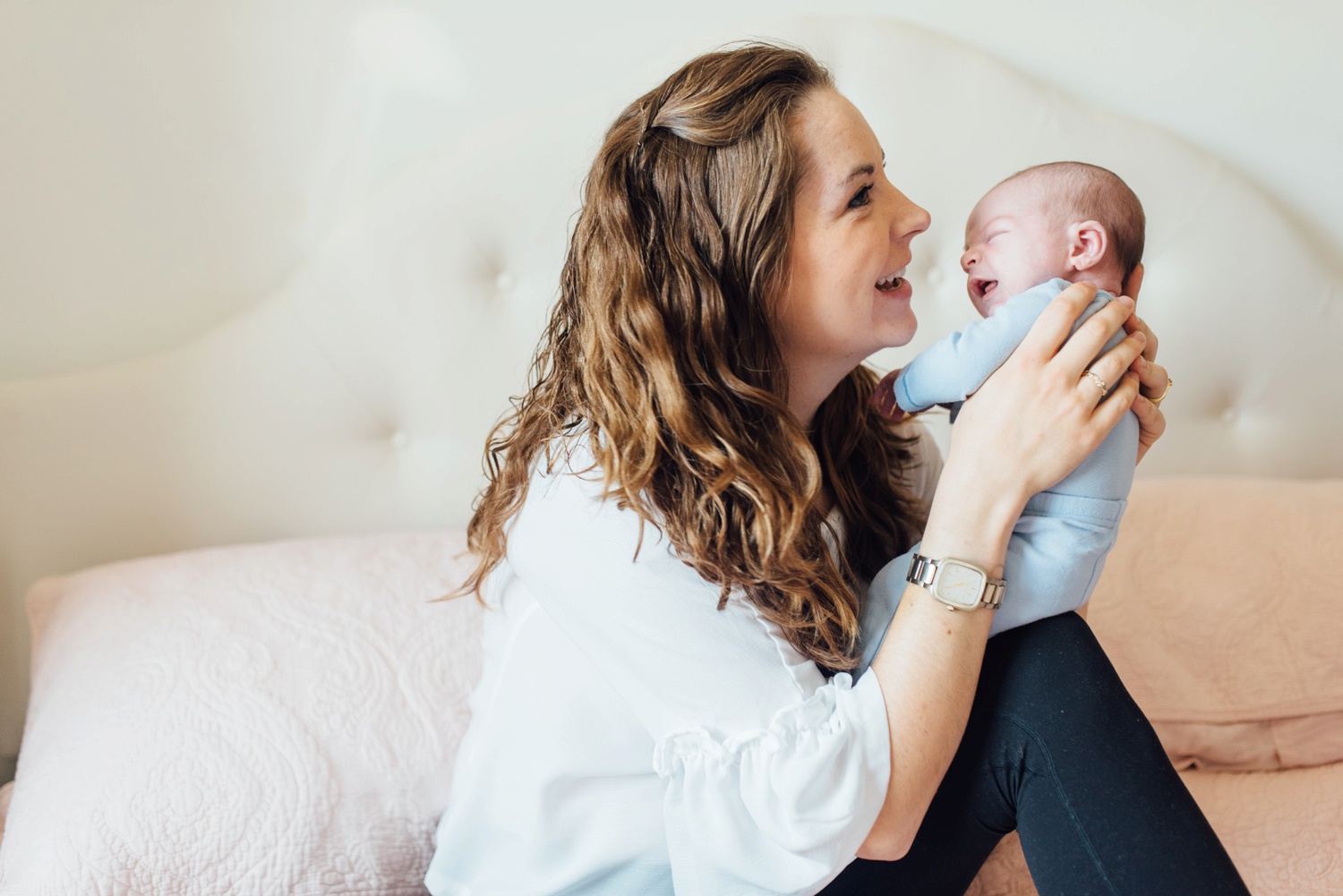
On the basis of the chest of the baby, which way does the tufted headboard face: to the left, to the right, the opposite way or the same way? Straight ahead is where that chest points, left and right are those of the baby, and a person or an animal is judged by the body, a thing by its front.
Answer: to the left

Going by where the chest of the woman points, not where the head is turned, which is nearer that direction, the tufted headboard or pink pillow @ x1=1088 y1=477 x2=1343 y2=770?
the pink pillow

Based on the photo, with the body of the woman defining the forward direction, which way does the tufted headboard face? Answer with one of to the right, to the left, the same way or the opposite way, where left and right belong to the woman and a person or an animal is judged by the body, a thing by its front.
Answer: to the right

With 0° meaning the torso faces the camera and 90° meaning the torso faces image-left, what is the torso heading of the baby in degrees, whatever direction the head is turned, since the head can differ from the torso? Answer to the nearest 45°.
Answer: approximately 90°

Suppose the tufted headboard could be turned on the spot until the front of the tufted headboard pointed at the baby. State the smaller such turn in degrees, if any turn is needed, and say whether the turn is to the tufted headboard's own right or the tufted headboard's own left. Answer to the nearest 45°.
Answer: approximately 45° to the tufted headboard's own left

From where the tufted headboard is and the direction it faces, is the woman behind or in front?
in front

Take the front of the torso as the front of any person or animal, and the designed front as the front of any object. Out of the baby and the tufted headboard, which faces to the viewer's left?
the baby

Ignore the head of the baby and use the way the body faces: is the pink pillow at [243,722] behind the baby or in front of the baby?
in front

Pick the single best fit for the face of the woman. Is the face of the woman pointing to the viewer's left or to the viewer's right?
to the viewer's right

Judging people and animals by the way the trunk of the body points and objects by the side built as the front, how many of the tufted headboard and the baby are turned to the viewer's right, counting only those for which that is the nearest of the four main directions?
0

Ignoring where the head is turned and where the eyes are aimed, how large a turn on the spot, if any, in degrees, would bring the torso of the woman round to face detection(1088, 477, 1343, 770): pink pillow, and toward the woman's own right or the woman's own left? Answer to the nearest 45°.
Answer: approximately 45° to the woman's own left

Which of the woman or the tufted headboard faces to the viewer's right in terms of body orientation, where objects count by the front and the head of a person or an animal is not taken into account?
the woman

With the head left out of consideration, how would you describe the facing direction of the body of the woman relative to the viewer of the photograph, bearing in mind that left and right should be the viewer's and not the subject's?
facing to the right of the viewer

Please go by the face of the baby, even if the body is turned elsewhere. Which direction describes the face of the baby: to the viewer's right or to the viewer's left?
to the viewer's left
